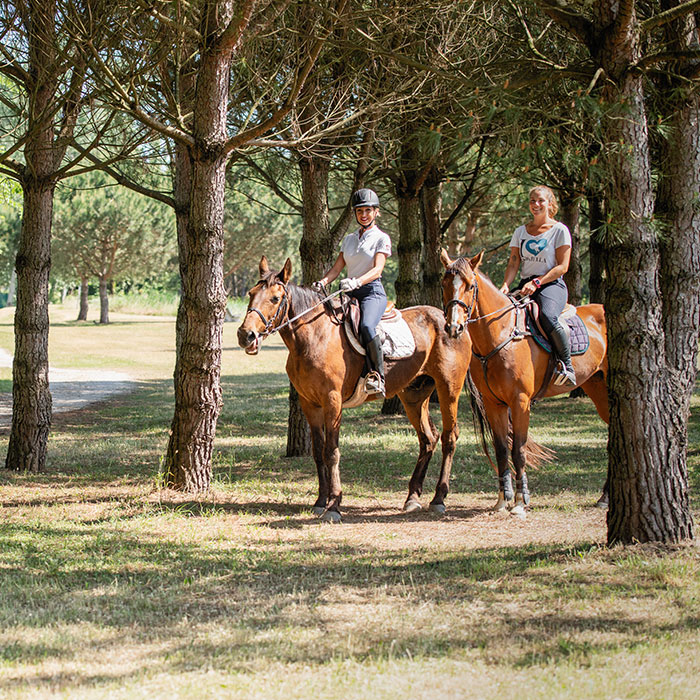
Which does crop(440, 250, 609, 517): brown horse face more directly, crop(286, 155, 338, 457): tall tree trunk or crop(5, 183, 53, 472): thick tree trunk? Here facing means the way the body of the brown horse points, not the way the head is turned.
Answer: the thick tree trunk

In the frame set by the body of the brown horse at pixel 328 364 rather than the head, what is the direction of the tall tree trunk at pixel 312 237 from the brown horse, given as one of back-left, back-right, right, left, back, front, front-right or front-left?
back-right

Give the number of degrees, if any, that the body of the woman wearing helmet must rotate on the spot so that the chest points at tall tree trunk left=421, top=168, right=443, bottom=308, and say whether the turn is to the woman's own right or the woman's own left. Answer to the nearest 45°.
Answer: approximately 135° to the woman's own right

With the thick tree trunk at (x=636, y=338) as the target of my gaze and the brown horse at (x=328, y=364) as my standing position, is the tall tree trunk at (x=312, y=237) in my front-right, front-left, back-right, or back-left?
back-left

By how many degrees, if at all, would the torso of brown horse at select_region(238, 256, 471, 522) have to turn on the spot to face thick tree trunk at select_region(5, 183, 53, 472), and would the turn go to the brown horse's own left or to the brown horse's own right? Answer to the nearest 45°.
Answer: approximately 90° to the brown horse's own right

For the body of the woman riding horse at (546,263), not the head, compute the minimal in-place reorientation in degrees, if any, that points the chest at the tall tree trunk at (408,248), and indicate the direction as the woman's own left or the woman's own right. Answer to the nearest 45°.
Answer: approximately 135° to the woman's own right

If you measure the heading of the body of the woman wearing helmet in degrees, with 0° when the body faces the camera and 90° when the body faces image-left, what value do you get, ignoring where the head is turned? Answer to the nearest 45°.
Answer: approximately 45°

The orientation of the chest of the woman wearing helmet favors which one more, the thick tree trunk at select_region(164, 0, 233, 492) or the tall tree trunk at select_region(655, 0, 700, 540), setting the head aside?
the thick tree trunk

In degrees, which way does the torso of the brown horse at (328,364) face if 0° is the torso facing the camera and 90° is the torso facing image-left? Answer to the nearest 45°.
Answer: approximately 45°

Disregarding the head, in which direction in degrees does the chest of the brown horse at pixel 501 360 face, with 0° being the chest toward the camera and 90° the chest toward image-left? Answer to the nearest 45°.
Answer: approximately 45°
